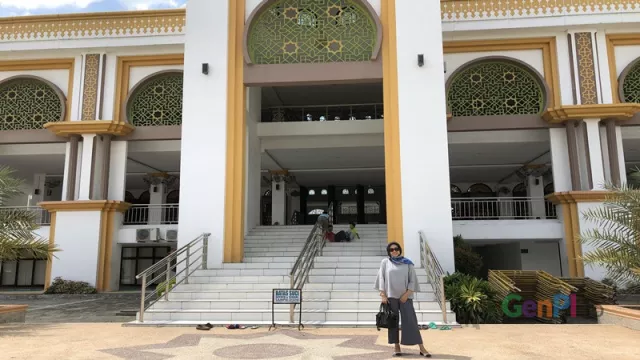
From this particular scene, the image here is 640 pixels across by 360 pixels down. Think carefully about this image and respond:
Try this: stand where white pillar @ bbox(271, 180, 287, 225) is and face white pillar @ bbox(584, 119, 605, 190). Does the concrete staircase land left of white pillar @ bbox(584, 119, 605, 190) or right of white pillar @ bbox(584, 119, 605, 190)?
right

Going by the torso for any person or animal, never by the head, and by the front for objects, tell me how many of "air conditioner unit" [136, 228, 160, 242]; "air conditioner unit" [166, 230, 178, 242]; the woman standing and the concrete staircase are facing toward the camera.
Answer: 4

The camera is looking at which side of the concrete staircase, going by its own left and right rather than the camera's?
front

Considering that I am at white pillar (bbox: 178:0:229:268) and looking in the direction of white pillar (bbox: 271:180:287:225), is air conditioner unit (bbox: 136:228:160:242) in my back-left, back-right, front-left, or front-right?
front-left

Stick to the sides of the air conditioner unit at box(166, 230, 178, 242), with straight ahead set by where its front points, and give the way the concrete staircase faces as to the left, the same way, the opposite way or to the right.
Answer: the same way

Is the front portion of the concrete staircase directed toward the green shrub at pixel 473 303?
no

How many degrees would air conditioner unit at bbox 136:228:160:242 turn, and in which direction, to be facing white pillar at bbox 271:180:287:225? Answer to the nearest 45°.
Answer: approximately 135° to its left

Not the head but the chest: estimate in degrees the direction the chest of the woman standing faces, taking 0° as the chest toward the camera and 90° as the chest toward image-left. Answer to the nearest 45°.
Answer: approximately 0°

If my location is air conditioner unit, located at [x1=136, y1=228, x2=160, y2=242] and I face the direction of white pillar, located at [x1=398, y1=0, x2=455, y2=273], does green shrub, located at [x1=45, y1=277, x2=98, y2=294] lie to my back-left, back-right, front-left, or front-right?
back-right

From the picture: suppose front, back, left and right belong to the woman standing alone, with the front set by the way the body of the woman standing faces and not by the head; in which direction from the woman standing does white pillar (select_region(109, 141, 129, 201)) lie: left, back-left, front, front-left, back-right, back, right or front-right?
back-right

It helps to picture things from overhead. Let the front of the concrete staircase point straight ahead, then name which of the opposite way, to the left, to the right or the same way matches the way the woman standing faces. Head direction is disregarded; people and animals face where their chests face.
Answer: the same way

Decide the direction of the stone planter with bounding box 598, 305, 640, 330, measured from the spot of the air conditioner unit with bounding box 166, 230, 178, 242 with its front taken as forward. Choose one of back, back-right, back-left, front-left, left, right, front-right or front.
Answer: front-left

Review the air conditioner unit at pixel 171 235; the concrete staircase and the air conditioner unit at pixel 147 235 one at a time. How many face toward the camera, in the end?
3

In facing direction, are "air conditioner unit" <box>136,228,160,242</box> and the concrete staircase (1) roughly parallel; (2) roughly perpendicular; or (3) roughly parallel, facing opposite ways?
roughly parallel

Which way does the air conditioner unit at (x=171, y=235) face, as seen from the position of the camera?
facing the viewer

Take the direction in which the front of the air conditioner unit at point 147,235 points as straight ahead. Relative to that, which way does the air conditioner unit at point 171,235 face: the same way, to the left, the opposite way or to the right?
the same way

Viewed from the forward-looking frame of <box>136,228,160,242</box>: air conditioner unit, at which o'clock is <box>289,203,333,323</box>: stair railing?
The stair railing is roughly at 11 o'clock from the air conditioner unit.
